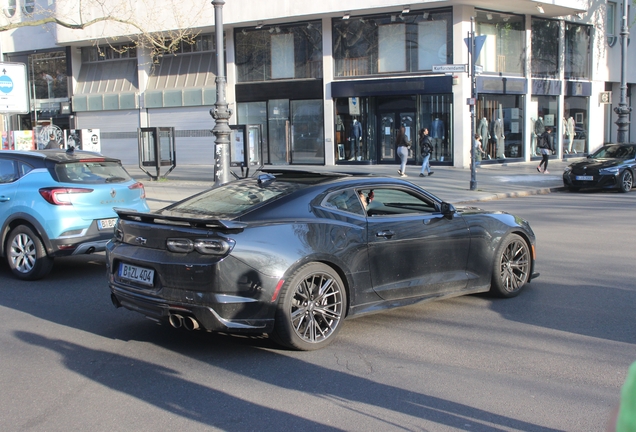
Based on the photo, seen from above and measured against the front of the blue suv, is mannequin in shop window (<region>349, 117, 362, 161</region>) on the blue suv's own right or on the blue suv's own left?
on the blue suv's own right

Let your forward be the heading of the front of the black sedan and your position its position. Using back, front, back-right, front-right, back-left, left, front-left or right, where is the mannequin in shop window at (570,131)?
back-right

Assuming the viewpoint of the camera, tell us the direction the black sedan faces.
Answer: facing the viewer and to the left of the viewer

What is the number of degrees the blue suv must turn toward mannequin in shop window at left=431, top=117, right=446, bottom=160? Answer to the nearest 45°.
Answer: approximately 90° to its right

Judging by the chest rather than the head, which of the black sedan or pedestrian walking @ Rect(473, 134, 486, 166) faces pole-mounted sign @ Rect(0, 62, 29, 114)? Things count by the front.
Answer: the black sedan

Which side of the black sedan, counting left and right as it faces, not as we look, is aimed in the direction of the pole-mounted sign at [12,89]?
front

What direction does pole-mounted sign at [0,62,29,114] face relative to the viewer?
toward the camera

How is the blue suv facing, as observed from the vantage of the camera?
facing away from the viewer and to the left of the viewer

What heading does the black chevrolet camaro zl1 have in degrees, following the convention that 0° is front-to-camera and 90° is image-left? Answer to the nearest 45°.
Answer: approximately 225°

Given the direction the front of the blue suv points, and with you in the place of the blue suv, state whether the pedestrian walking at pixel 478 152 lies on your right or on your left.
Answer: on your right

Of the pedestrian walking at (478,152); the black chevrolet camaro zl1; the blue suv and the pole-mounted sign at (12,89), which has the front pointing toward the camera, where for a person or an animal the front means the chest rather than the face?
the pole-mounted sign

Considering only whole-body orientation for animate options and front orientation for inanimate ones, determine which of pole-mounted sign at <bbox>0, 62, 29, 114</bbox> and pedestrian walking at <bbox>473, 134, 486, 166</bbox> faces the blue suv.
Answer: the pole-mounted sign

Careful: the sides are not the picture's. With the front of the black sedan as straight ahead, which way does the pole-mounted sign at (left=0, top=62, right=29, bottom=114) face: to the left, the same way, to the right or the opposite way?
to the left

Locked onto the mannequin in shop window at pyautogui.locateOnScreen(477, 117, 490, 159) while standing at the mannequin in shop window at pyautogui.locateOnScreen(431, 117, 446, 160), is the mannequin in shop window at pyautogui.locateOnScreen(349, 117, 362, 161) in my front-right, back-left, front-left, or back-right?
back-left

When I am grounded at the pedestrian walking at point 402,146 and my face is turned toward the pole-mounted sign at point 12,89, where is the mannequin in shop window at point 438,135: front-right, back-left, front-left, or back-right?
back-right
